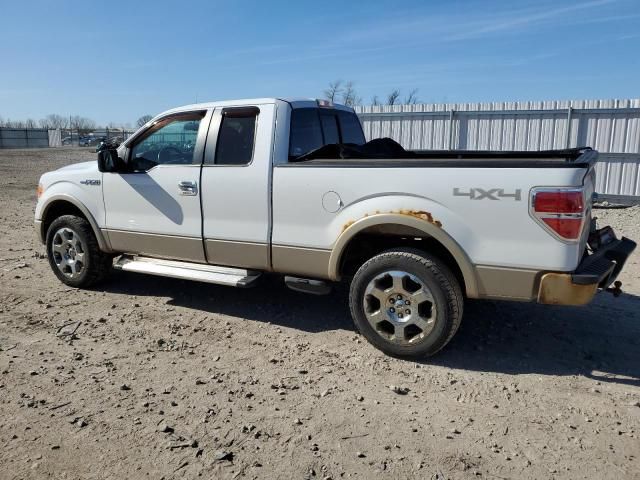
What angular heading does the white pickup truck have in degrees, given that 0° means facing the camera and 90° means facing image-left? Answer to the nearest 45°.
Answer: approximately 135°

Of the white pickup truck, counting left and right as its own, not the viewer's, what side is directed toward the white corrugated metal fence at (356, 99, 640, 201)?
right
